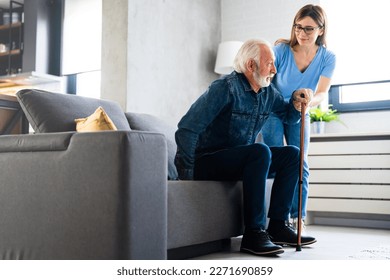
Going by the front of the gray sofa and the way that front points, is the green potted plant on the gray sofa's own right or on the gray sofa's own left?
on the gray sofa's own left

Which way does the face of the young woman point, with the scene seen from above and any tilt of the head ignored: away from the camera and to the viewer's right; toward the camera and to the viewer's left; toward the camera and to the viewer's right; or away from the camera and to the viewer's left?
toward the camera and to the viewer's left

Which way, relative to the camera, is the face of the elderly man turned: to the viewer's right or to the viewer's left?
to the viewer's right

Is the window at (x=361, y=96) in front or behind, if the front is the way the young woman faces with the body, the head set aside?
behind

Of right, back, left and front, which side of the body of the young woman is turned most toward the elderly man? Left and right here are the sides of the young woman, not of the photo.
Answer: front

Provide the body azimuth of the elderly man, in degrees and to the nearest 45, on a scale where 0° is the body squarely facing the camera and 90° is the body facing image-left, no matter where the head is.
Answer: approximately 315°

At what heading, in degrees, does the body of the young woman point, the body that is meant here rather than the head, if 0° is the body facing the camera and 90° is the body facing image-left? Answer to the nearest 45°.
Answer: approximately 45°

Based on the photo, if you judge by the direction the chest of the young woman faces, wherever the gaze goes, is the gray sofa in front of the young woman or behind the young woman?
in front

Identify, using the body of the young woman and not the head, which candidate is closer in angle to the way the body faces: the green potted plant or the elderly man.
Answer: the elderly man

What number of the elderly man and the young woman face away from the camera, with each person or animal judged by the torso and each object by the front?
0

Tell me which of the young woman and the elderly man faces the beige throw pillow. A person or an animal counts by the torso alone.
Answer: the young woman
